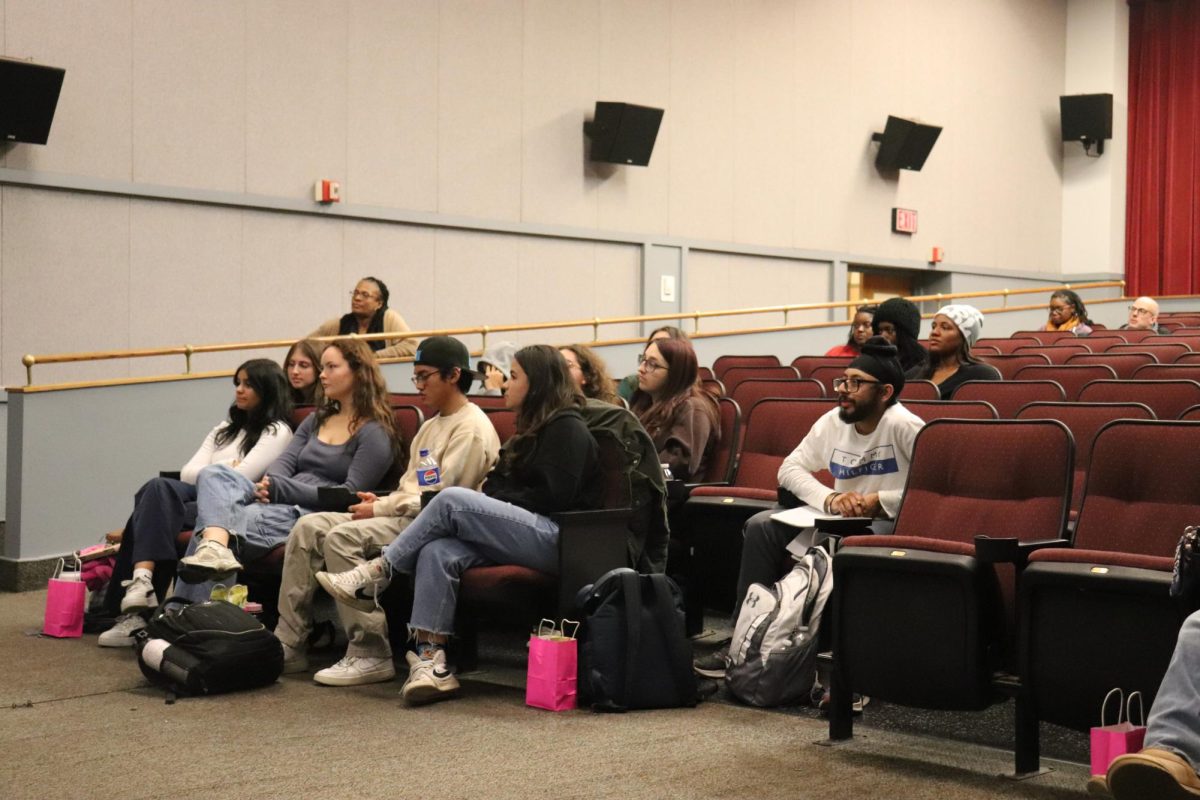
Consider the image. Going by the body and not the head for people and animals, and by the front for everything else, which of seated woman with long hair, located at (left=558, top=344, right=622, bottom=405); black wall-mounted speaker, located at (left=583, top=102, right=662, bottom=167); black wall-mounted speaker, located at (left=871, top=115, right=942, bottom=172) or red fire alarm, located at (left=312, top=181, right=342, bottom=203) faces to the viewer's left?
the seated woman with long hair

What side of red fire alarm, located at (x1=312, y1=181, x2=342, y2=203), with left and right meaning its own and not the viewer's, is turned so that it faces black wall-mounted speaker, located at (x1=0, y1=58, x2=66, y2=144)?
right

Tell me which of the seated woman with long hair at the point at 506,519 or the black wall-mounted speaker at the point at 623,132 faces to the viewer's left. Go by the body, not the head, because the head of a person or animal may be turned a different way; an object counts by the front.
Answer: the seated woman with long hair

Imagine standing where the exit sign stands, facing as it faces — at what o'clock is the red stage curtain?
The red stage curtain is roughly at 9 o'clock from the exit sign.

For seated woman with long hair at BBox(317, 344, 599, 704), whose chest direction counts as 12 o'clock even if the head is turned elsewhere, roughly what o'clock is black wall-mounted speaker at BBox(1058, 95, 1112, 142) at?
The black wall-mounted speaker is roughly at 4 o'clock from the seated woman with long hair.

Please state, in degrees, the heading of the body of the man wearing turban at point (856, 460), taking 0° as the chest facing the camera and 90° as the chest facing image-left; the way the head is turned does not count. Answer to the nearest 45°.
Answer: approximately 45°

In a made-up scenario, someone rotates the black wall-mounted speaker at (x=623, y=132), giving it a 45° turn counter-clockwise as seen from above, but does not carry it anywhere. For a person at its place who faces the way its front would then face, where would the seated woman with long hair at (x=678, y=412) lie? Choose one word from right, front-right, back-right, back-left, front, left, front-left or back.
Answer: right

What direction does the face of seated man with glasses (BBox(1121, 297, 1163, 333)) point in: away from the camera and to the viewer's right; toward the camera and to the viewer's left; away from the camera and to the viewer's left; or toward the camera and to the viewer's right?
toward the camera and to the viewer's left

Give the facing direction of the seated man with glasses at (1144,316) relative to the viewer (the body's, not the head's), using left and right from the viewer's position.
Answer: facing the viewer and to the left of the viewer

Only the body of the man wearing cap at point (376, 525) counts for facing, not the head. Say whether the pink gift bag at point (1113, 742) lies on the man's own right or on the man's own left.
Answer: on the man's own left

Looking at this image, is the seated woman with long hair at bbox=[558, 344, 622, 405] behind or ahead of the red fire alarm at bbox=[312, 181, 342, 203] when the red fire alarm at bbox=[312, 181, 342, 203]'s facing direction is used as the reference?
ahead

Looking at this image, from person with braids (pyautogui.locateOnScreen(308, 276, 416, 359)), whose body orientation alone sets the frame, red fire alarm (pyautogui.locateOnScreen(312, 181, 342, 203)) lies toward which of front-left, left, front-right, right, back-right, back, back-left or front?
back-right

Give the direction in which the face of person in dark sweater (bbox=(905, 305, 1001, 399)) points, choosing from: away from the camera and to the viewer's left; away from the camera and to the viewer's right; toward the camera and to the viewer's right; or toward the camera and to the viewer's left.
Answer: toward the camera and to the viewer's left

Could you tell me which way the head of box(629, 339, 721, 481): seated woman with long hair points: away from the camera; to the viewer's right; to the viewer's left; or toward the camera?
to the viewer's left

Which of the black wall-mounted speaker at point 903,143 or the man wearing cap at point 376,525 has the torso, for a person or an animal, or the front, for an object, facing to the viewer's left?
the man wearing cap

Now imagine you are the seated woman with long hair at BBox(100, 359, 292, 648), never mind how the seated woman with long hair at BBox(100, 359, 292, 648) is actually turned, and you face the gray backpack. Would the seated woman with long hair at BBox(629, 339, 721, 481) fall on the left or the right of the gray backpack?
left

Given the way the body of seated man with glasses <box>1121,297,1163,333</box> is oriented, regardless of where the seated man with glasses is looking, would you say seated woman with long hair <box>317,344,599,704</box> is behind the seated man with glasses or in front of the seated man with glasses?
in front
